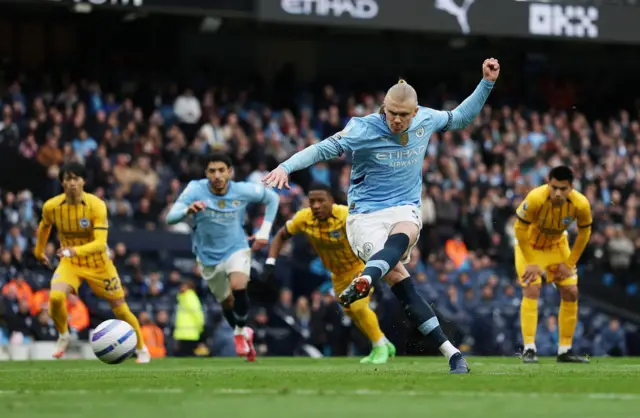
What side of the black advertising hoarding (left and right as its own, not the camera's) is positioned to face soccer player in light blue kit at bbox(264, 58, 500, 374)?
front

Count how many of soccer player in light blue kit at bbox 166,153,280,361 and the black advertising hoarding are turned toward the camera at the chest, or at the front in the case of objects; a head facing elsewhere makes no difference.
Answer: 2

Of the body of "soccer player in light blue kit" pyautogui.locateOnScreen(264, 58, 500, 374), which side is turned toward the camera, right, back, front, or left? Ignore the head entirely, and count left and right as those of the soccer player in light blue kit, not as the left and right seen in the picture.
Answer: front

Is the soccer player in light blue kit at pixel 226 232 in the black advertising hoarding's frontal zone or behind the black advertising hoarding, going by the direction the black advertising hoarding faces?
frontal zone

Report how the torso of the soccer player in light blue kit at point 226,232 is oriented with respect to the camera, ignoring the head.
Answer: toward the camera

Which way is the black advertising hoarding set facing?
toward the camera

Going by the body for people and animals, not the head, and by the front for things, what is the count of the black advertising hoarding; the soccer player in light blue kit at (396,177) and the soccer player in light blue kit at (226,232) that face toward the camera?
3

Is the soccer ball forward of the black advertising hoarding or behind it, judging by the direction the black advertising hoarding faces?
forward

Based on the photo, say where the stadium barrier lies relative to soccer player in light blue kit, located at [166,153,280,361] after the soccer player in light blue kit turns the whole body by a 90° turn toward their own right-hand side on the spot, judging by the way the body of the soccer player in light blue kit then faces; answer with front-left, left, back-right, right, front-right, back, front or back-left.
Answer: front-right
